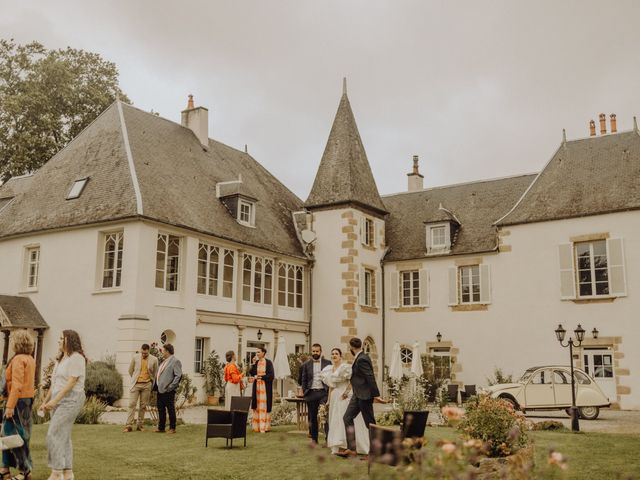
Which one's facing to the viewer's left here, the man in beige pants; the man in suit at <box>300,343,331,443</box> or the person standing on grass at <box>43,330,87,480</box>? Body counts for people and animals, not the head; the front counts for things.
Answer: the person standing on grass

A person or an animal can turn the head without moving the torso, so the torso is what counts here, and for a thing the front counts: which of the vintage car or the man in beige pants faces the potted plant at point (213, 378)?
the vintage car

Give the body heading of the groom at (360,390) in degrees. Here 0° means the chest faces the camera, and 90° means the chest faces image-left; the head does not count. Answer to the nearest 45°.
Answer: approximately 90°

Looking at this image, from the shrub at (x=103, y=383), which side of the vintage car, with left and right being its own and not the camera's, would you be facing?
front

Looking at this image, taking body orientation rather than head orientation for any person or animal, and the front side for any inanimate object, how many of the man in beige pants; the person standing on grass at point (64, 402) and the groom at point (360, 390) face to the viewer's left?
2

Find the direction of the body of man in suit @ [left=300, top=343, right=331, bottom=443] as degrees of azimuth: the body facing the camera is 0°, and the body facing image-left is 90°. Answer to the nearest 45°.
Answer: approximately 0°

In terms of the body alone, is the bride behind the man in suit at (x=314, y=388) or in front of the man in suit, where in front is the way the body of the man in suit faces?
in front

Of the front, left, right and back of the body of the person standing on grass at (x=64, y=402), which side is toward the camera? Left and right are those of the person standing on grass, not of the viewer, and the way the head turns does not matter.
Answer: left

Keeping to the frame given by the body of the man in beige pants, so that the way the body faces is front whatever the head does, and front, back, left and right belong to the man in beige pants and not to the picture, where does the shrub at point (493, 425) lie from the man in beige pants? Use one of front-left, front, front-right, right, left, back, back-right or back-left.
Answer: front-left

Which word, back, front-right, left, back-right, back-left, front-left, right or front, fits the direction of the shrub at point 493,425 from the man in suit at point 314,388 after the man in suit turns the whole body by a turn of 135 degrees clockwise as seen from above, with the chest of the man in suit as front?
back

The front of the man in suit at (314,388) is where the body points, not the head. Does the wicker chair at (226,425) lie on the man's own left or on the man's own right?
on the man's own right
